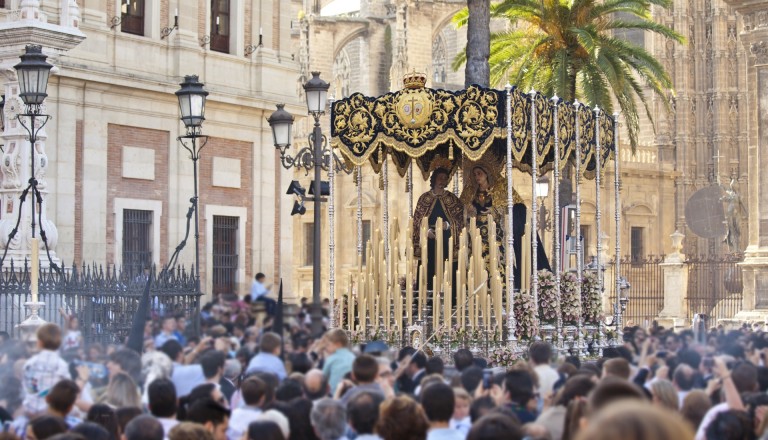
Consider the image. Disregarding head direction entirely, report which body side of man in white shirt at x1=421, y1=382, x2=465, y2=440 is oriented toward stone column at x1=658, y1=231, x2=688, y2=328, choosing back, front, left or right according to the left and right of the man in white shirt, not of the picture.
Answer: front

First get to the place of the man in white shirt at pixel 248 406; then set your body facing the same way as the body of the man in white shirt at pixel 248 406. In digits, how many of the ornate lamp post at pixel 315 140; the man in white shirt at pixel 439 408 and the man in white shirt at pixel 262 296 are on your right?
1

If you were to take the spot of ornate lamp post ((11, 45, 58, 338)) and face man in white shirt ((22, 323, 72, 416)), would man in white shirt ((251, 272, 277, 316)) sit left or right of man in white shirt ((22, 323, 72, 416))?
left

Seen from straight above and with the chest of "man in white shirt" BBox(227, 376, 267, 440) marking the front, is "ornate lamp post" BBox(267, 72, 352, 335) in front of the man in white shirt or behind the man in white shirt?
in front

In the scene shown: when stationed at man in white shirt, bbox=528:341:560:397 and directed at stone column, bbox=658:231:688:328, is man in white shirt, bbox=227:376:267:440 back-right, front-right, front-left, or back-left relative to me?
back-left

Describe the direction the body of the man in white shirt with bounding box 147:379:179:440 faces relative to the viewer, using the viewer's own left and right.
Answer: facing away from the viewer

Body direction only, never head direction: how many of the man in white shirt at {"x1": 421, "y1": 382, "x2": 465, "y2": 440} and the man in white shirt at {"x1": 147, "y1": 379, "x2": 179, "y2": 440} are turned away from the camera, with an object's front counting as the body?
2

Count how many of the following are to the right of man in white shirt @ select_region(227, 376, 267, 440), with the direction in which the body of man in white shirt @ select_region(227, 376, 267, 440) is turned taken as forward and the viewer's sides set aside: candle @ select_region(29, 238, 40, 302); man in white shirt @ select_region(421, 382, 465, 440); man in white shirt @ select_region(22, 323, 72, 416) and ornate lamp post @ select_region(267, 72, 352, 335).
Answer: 1

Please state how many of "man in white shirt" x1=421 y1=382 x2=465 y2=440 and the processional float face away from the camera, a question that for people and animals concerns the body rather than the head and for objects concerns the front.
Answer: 1

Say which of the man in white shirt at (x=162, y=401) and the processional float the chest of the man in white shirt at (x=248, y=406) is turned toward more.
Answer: the processional float

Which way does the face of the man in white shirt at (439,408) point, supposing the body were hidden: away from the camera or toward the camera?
away from the camera

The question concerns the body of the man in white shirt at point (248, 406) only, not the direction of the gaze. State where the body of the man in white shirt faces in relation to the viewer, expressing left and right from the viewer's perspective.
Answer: facing away from the viewer and to the right of the viewer

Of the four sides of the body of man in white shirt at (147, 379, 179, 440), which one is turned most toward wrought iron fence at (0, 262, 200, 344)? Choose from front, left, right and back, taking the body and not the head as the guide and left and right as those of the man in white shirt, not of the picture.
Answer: front

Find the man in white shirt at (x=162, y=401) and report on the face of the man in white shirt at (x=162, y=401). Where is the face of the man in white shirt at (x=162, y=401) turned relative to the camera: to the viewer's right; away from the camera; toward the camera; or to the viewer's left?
away from the camera

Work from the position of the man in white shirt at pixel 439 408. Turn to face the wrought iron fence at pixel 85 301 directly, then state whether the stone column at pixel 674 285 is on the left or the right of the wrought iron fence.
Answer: right

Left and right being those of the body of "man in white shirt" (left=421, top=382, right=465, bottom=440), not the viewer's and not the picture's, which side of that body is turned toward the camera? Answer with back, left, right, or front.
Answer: back

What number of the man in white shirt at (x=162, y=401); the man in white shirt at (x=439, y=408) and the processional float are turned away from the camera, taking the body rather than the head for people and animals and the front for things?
2
